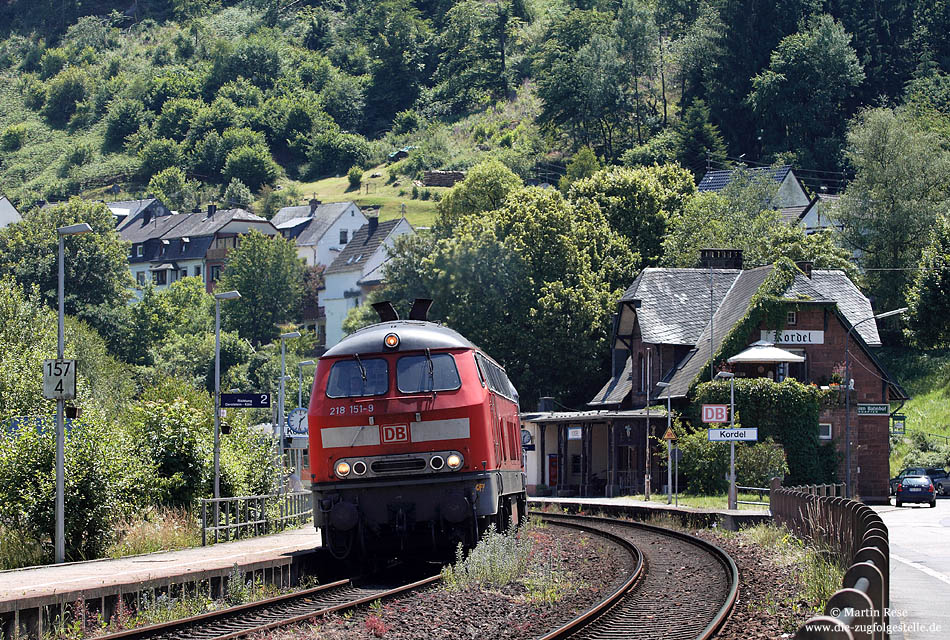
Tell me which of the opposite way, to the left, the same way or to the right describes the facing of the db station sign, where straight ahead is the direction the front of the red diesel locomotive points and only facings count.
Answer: the same way

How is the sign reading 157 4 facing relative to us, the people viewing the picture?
facing the viewer

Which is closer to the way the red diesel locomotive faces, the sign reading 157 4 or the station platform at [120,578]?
the station platform

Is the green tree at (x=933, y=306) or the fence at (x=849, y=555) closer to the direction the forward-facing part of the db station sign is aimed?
the fence

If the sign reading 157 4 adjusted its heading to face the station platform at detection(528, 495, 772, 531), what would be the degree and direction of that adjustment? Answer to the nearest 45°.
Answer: approximately 135° to its left

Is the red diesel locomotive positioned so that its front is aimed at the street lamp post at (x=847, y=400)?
no

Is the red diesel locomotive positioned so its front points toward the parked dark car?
no

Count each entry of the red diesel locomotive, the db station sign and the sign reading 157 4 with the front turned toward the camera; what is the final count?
3

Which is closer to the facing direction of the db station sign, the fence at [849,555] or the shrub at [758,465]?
the fence

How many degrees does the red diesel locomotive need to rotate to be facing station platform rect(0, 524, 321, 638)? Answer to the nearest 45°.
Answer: approximately 45° to its right

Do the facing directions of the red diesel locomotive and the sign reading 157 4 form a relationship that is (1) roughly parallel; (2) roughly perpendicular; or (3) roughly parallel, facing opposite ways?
roughly parallel

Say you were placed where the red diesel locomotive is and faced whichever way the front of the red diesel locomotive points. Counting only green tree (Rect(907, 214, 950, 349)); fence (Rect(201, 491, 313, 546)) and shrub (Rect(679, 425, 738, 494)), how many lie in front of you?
0

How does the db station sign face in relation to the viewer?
toward the camera

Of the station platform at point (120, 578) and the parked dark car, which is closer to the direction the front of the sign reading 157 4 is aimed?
the station platform

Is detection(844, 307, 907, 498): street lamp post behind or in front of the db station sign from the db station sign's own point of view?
behind
